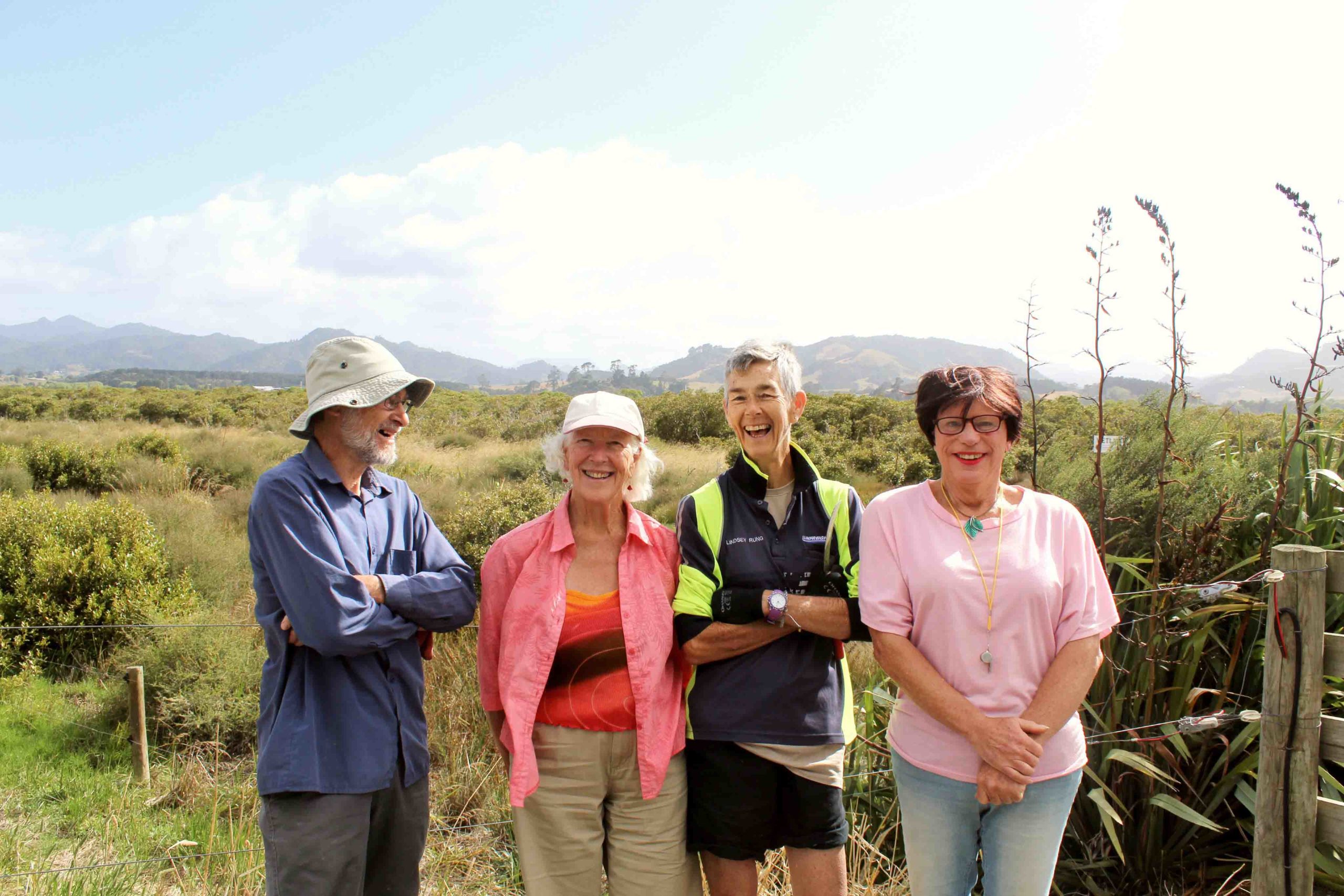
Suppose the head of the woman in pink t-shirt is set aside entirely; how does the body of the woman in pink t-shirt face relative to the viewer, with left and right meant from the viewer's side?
facing the viewer

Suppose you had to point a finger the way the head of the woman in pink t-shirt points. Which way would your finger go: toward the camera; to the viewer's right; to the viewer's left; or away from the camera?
toward the camera

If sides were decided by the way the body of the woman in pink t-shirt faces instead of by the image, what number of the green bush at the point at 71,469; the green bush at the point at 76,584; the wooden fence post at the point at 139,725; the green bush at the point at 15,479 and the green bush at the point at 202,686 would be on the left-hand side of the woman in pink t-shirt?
0

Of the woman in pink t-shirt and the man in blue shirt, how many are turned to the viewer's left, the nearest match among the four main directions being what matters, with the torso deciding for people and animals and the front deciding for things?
0

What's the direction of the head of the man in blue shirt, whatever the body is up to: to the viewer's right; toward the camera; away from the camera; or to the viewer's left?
to the viewer's right

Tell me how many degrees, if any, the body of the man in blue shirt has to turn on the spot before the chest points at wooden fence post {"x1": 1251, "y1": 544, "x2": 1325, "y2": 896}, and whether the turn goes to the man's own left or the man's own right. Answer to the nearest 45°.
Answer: approximately 45° to the man's own left

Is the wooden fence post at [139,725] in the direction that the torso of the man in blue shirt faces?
no

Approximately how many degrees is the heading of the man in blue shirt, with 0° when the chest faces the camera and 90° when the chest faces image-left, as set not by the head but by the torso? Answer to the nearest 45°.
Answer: approximately 315°

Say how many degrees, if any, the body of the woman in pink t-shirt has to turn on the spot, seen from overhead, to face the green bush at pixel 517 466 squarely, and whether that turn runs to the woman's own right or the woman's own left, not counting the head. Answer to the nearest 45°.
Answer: approximately 135° to the woman's own right

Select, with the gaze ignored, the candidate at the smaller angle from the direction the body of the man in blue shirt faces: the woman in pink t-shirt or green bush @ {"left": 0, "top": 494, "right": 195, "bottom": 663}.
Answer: the woman in pink t-shirt

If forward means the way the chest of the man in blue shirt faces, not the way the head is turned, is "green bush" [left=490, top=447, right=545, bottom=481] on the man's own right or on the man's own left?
on the man's own left

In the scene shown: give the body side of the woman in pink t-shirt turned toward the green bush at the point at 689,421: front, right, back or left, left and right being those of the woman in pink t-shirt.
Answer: back

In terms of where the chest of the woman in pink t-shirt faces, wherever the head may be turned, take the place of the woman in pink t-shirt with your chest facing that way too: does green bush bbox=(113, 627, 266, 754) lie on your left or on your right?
on your right
